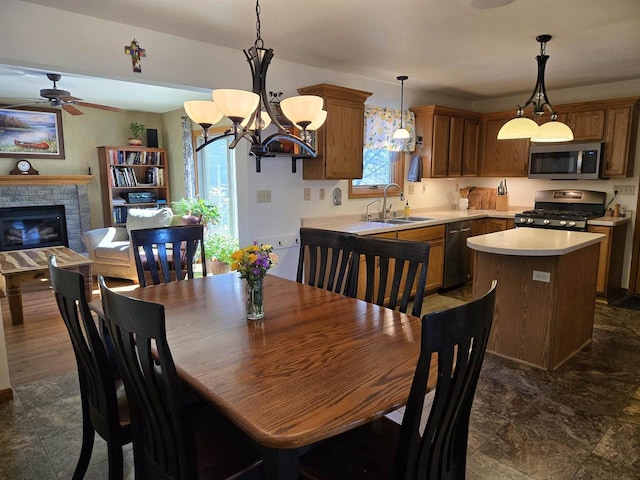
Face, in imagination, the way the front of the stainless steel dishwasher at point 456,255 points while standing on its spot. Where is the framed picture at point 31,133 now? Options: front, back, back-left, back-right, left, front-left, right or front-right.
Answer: back-right

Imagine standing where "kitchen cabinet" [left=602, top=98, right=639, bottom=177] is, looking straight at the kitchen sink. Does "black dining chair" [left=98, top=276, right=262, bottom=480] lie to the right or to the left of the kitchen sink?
left

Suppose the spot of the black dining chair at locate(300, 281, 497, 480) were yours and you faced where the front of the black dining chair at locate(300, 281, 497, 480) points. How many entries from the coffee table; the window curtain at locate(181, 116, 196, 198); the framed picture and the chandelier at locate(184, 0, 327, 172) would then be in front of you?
4

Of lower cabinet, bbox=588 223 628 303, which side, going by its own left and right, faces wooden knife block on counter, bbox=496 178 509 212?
right

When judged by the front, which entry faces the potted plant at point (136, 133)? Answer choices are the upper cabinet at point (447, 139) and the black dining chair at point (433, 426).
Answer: the black dining chair

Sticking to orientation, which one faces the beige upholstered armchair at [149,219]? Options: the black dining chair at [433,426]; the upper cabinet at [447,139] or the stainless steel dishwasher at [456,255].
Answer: the black dining chair

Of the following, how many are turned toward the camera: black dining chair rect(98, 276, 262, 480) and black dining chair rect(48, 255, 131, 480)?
0

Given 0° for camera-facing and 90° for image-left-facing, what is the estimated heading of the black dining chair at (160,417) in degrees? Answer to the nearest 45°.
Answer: approximately 225°

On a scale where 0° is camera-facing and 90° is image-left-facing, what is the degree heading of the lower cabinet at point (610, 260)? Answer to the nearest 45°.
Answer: approximately 45°

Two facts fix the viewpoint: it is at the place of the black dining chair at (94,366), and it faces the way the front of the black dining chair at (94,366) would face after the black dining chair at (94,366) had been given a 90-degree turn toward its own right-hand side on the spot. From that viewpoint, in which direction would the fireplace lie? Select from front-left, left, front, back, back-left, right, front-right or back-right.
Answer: back-left

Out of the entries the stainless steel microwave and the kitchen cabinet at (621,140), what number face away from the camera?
0

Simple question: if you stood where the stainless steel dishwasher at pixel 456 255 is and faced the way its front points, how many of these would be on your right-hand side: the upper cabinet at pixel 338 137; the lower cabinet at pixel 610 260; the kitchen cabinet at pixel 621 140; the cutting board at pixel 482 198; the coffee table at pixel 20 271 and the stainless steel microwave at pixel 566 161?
2

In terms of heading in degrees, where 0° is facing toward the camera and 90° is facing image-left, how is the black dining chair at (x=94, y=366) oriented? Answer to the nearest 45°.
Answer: approximately 225°

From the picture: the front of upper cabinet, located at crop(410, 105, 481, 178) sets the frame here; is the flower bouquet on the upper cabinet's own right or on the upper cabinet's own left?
on the upper cabinet's own right
